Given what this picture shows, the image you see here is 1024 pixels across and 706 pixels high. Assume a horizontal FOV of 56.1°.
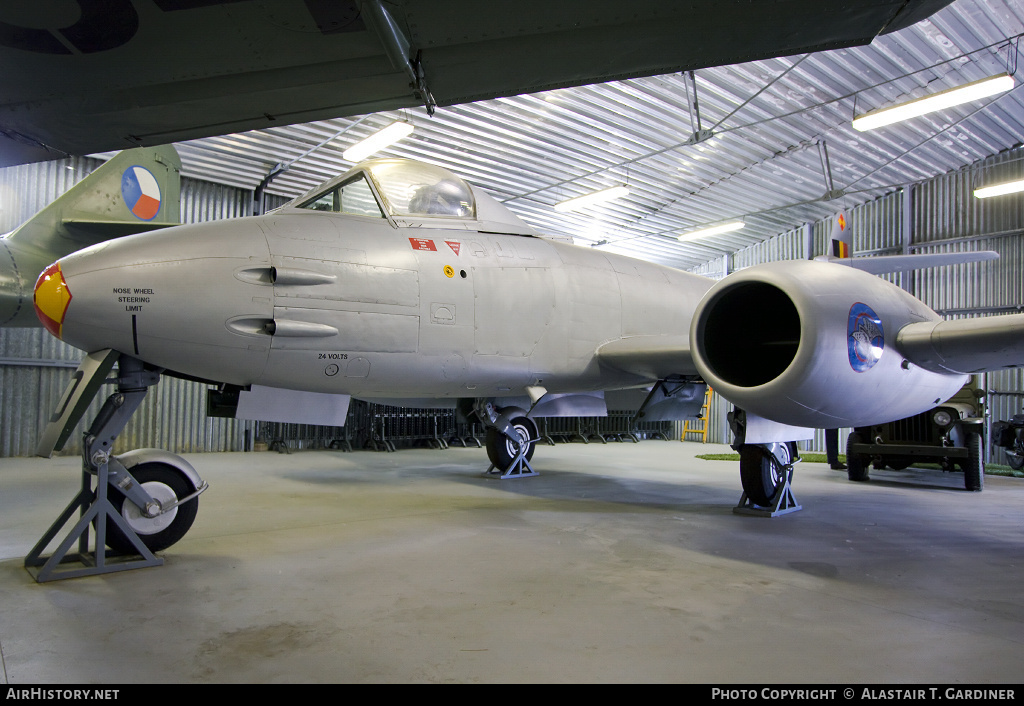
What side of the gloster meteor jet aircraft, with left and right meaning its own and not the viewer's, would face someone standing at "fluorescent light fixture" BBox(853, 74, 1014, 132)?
back

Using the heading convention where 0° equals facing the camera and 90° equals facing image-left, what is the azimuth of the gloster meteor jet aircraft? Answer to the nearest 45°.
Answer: approximately 45°

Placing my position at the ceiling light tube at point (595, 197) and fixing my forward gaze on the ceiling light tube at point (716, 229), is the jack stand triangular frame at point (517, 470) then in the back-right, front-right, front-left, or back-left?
back-right

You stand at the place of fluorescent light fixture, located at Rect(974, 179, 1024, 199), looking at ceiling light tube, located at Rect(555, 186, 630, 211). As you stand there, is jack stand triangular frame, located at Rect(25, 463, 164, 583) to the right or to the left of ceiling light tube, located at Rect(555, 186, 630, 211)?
left

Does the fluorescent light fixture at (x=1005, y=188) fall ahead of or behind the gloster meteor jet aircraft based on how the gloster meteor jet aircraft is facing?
behind
